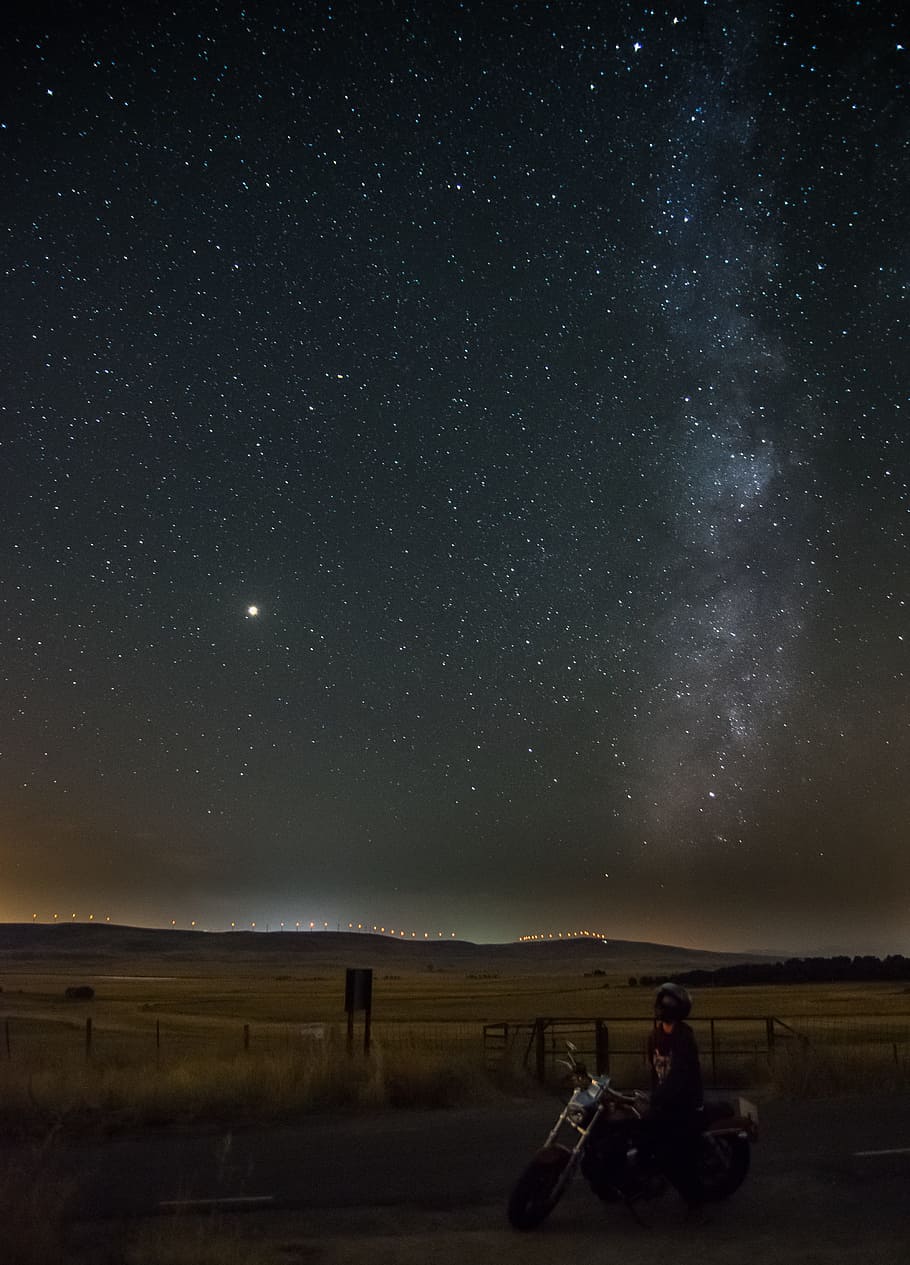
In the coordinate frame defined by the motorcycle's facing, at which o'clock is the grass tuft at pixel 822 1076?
The grass tuft is roughly at 5 o'clock from the motorcycle.

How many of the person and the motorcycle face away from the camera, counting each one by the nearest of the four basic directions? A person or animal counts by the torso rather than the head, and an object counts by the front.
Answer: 0

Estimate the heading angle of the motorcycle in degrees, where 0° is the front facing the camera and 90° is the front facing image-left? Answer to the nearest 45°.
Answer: approximately 45°

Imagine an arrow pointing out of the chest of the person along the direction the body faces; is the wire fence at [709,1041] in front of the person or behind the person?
behind

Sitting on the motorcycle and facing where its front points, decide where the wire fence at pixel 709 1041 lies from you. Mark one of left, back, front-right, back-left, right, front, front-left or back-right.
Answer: back-right

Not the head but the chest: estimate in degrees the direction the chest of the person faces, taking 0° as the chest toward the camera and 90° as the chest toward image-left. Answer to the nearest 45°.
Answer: approximately 45°

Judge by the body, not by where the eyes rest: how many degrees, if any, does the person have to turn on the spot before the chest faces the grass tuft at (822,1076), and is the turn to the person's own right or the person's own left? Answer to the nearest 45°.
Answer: approximately 135° to the person's own right

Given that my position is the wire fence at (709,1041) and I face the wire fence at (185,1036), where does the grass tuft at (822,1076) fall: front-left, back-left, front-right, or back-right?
back-left
